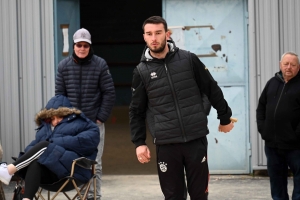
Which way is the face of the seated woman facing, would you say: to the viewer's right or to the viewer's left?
to the viewer's left

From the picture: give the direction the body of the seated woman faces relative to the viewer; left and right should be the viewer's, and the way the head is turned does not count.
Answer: facing the viewer and to the left of the viewer

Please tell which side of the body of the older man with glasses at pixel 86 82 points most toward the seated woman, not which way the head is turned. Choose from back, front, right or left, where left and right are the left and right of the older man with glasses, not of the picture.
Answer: front

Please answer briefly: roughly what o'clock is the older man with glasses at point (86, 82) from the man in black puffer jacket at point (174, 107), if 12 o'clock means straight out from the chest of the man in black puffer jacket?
The older man with glasses is roughly at 5 o'clock from the man in black puffer jacket.

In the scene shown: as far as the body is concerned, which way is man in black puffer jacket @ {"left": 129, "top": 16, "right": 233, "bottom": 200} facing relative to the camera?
toward the camera

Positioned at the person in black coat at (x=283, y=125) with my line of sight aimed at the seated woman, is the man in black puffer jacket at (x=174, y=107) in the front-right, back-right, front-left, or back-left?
front-left

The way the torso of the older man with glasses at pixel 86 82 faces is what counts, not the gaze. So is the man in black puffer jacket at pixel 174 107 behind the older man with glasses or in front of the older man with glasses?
in front

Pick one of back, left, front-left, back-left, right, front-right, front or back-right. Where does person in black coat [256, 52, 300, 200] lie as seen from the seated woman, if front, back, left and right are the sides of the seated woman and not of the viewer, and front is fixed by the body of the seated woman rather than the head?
back-left

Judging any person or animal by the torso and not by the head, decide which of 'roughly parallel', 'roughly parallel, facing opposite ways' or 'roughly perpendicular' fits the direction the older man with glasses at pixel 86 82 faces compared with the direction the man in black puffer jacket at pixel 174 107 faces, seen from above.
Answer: roughly parallel

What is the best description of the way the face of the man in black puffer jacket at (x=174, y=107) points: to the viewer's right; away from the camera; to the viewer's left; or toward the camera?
toward the camera

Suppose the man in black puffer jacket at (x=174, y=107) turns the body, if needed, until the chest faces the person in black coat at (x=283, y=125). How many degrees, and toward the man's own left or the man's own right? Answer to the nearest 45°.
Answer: approximately 135° to the man's own left

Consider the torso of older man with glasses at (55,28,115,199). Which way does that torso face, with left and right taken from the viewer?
facing the viewer

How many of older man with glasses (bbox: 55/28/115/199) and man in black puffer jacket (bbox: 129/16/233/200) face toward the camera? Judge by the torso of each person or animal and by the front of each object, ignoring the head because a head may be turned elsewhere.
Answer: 2

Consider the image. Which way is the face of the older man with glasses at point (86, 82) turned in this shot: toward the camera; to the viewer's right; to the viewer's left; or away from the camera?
toward the camera
